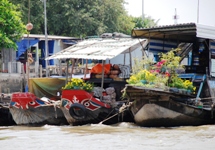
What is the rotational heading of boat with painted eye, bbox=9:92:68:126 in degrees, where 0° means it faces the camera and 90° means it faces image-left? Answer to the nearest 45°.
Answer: approximately 45°

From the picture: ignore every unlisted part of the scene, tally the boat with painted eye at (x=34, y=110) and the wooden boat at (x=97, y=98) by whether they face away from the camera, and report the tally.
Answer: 0

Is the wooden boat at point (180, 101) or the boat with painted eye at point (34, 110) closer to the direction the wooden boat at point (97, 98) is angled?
the boat with painted eye

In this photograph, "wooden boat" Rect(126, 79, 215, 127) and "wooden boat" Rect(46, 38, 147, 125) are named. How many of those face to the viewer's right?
0

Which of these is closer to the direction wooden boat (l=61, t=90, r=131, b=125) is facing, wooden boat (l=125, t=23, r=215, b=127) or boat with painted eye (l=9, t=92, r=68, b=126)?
the boat with painted eye

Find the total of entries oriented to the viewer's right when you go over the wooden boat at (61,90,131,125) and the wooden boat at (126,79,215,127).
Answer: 0

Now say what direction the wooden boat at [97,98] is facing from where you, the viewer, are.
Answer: facing the viewer and to the left of the viewer

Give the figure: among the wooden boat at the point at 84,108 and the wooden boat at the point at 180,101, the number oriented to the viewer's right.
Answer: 0

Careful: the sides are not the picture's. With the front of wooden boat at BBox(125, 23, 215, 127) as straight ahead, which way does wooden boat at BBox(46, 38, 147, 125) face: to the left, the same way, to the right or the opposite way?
the same way
